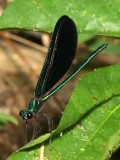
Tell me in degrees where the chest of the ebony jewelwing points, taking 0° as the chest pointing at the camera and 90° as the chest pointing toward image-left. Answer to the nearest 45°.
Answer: approximately 90°
